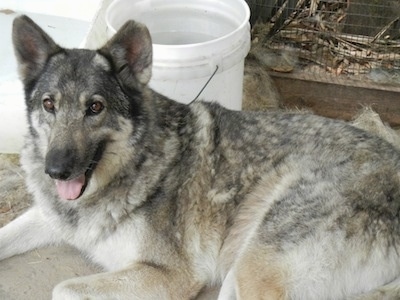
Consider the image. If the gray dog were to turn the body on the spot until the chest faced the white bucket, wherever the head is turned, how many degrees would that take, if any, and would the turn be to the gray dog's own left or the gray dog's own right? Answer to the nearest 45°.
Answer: approximately 135° to the gray dog's own right

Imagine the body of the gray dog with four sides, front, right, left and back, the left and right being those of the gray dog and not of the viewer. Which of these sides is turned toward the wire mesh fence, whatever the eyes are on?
back

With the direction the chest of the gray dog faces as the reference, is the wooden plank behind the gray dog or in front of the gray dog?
behind

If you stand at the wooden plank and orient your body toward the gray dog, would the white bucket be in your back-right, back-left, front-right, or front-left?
front-right

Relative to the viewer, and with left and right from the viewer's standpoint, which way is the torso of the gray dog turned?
facing the viewer and to the left of the viewer
